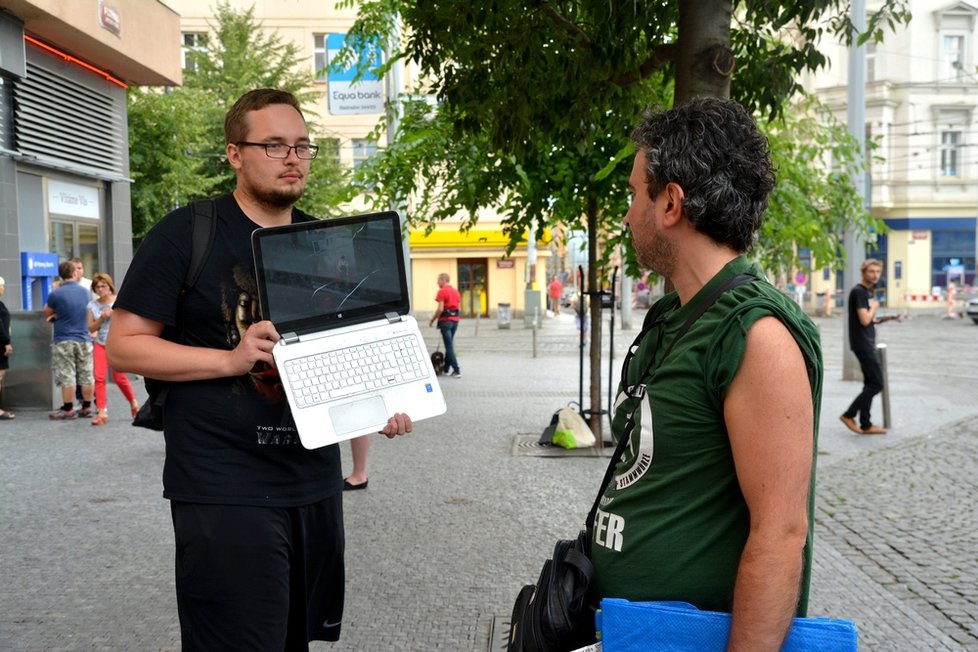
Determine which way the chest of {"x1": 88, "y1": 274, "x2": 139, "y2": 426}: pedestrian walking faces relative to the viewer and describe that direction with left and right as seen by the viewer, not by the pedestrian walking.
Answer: facing the viewer and to the left of the viewer

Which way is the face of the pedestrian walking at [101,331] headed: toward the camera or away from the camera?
toward the camera

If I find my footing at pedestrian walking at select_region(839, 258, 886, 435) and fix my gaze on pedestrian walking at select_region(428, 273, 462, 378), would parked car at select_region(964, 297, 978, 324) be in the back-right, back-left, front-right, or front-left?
front-right

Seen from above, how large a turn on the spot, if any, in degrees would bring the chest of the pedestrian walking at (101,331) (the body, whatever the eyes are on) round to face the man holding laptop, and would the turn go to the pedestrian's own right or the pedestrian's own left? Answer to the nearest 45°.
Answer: approximately 45° to the pedestrian's own left

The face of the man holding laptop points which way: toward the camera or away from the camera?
toward the camera

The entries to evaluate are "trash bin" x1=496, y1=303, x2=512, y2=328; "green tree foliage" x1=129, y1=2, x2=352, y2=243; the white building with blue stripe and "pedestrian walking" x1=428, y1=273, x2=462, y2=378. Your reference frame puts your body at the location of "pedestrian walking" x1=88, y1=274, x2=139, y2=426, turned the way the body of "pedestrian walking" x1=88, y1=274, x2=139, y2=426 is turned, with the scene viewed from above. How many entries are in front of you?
0

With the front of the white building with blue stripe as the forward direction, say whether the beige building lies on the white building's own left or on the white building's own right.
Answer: on the white building's own right

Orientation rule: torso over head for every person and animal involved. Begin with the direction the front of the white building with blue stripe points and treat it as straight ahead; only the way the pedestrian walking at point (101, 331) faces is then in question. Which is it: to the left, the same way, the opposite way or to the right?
the same way

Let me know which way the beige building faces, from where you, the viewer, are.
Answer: facing the viewer

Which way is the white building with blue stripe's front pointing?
toward the camera

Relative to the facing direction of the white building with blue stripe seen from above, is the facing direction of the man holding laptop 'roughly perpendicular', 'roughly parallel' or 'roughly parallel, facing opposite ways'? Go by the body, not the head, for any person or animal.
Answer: roughly perpendicular

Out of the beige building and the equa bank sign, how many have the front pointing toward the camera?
2

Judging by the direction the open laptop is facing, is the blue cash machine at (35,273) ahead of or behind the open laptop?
behind

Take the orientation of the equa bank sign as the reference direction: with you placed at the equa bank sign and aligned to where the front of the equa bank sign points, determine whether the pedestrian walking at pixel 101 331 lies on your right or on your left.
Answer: on your right

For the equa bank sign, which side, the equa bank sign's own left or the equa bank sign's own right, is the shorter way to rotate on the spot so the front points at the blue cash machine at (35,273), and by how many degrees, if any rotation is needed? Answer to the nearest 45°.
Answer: approximately 90° to the equa bank sign's own right

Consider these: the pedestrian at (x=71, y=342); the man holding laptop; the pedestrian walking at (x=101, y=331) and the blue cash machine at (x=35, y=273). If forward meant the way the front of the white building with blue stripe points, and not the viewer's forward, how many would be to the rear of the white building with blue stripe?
0

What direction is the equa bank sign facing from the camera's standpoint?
toward the camera

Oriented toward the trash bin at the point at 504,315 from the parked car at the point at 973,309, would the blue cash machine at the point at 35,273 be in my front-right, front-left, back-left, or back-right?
front-left

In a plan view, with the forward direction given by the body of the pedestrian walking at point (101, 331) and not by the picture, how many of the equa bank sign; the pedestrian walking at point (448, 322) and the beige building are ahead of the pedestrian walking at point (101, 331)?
0
